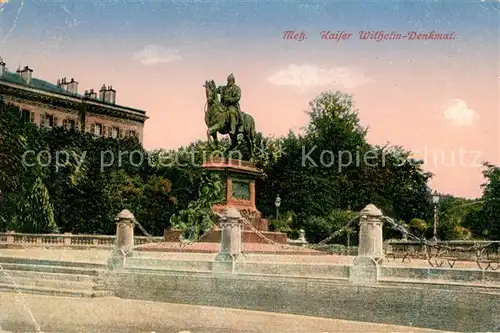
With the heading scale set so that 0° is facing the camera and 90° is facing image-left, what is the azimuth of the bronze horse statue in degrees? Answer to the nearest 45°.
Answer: approximately 45°

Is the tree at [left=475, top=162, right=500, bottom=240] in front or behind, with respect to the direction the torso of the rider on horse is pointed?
behind

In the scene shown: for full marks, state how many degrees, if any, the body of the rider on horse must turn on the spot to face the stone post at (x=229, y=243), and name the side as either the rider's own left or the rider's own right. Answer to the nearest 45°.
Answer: approximately 45° to the rider's own left

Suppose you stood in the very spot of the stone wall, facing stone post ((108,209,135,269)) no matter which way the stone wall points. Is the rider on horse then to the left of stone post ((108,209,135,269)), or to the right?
right

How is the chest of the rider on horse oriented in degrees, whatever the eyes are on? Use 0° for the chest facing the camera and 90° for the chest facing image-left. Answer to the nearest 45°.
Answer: approximately 45°

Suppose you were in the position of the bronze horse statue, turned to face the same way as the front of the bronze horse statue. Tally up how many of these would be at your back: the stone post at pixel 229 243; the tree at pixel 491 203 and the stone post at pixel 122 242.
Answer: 1

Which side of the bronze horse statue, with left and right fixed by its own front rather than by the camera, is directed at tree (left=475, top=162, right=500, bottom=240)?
back

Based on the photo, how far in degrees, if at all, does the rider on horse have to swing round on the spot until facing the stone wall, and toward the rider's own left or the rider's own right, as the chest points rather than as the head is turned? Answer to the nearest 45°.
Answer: approximately 45° to the rider's own left
